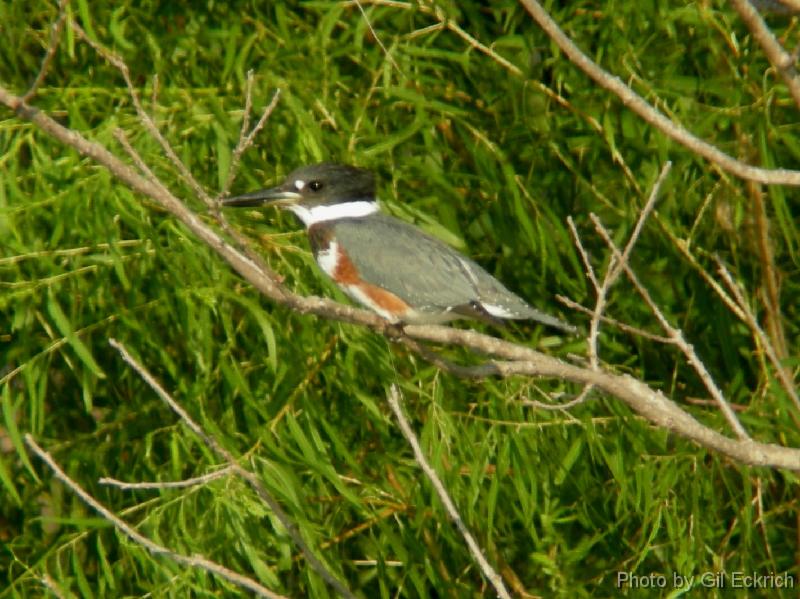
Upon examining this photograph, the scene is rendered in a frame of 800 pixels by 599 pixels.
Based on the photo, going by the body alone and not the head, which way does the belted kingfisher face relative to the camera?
to the viewer's left
